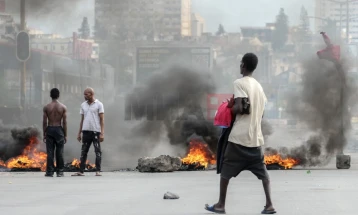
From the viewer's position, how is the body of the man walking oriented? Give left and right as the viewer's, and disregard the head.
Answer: facing away from the viewer and to the left of the viewer

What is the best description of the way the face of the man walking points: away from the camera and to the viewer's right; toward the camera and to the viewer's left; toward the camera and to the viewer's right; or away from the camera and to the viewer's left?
away from the camera and to the viewer's left

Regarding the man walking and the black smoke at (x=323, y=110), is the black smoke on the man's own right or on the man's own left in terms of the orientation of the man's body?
on the man's own right

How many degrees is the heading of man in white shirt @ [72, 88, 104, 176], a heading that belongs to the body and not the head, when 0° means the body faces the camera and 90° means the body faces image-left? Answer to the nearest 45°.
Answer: approximately 45°
